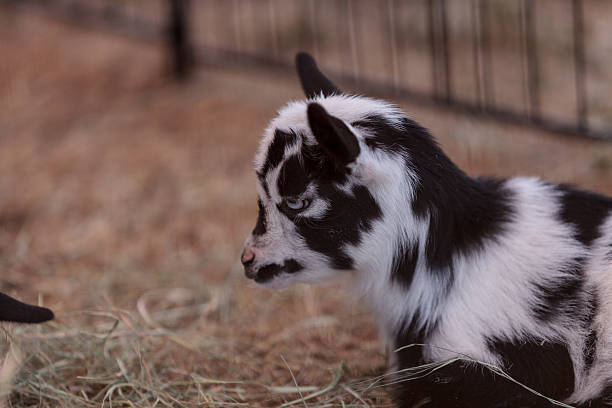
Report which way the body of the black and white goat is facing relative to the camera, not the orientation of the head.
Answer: to the viewer's left

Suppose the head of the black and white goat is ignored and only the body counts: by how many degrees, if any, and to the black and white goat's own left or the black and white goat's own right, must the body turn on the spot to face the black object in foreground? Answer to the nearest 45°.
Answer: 0° — it already faces it

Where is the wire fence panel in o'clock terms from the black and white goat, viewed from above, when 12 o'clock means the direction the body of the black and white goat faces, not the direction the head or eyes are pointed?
The wire fence panel is roughly at 3 o'clock from the black and white goat.

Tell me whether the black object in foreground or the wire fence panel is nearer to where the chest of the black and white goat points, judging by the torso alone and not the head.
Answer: the black object in foreground

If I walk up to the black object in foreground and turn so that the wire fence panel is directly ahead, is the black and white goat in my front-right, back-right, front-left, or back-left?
front-right
